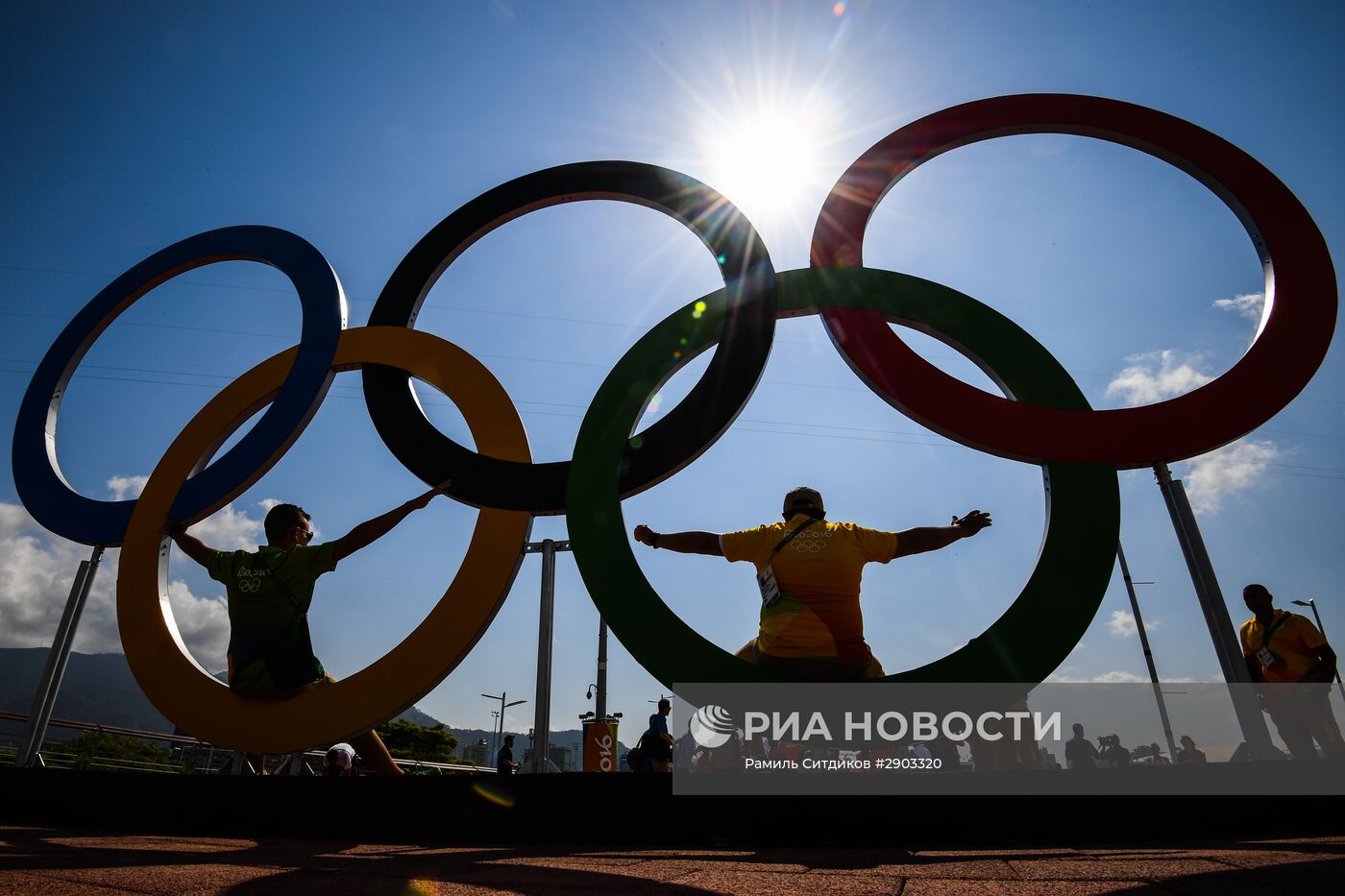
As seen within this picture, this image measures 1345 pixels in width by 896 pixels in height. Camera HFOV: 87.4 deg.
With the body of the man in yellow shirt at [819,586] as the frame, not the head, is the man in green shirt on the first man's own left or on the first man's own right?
on the first man's own left

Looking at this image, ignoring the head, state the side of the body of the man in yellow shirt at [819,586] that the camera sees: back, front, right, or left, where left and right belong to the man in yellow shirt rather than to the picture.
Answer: back

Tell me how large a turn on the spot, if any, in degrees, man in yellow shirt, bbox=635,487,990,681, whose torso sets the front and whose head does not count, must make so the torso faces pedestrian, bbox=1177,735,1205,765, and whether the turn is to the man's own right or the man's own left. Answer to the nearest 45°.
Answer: approximately 45° to the man's own right

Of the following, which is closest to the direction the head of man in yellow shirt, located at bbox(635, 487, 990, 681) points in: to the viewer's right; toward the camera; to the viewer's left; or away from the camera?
away from the camera

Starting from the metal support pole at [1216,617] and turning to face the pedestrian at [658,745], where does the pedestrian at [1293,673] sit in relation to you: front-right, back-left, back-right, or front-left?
back-right

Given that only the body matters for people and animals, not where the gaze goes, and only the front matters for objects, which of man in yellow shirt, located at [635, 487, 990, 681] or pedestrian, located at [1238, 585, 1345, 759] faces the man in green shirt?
the pedestrian

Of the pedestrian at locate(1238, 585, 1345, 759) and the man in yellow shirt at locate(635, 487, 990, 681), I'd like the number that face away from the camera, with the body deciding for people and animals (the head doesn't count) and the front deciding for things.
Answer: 1

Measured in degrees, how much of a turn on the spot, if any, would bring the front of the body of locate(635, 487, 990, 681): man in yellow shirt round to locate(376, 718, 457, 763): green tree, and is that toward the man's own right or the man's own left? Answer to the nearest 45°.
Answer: approximately 45° to the man's own left

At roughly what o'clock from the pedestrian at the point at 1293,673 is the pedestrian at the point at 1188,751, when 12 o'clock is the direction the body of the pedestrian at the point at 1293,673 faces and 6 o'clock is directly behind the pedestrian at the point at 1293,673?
the pedestrian at the point at 1188,751 is roughly at 4 o'clock from the pedestrian at the point at 1293,673.

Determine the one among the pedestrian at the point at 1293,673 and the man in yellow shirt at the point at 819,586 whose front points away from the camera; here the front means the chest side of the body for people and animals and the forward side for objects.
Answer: the man in yellow shirt

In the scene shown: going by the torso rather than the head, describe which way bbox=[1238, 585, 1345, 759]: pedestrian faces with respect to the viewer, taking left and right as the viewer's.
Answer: facing the viewer and to the left of the viewer
